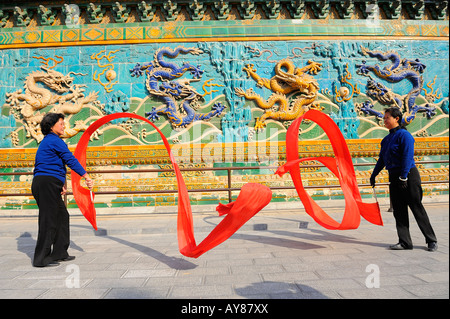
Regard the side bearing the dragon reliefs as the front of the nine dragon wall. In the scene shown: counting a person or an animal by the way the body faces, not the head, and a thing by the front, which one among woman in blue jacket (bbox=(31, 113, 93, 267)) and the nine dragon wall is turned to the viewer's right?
the woman in blue jacket

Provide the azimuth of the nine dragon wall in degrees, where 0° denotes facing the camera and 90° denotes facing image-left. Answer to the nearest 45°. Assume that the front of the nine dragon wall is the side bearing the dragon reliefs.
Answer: approximately 0°

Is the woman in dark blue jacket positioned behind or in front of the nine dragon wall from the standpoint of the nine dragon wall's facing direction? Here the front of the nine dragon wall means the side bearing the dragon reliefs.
in front

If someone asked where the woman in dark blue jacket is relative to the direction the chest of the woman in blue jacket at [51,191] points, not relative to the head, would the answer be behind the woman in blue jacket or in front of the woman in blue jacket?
in front

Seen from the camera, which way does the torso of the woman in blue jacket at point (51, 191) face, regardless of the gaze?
to the viewer's right

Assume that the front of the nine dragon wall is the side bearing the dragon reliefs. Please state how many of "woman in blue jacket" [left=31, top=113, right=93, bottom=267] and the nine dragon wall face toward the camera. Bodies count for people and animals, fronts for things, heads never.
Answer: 1

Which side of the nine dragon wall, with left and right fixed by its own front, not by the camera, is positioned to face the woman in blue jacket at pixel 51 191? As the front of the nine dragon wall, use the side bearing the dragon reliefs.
front
